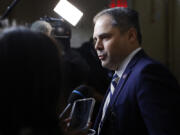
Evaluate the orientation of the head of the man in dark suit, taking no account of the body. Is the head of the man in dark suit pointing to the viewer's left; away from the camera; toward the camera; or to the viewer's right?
to the viewer's left

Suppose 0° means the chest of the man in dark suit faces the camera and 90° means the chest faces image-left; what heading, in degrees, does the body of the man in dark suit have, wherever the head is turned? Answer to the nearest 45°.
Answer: approximately 45°
